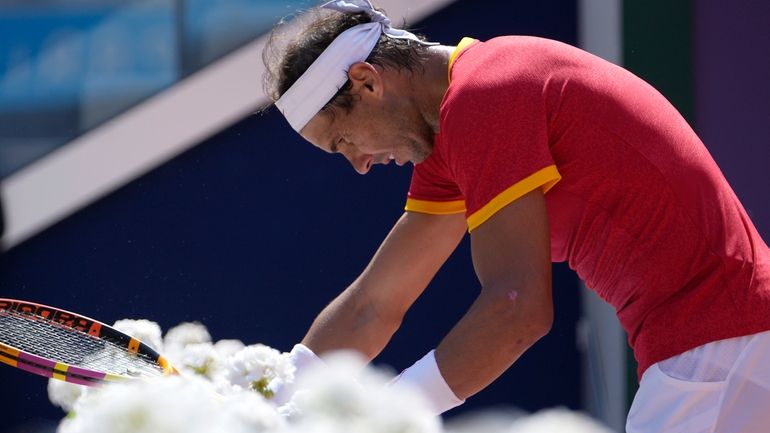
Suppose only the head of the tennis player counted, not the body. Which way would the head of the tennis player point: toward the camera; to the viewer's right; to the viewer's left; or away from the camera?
to the viewer's left

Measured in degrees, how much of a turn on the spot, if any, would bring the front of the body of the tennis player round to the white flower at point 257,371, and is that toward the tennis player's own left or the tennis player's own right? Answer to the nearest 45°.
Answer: approximately 45° to the tennis player's own left

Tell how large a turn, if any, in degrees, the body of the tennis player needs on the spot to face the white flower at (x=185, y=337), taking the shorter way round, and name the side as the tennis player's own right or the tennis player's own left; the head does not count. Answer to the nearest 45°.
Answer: approximately 45° to the tennis player's own left

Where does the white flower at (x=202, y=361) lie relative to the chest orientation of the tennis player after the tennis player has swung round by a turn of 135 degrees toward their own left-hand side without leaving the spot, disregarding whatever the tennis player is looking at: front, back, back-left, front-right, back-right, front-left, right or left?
right

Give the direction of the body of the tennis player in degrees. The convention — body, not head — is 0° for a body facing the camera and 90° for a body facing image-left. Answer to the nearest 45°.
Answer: approximately 90°

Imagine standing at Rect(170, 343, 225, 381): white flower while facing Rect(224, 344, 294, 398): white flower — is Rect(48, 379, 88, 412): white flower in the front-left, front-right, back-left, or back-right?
back-right

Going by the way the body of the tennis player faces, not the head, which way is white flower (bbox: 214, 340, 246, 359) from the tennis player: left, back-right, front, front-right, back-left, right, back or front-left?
front-left

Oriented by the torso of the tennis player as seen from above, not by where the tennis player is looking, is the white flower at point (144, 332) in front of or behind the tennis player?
in front

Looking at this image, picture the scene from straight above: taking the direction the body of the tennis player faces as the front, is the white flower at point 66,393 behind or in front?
in front
